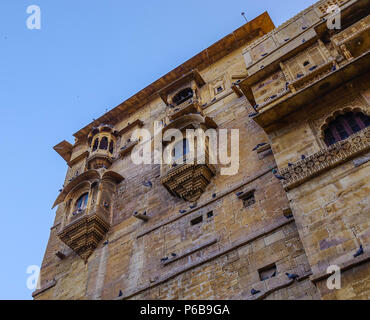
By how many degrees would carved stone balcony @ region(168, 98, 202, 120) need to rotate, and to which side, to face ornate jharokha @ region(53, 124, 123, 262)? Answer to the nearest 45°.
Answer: approximately 90° to its right

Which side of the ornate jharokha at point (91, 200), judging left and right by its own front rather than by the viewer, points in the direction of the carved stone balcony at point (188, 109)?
left

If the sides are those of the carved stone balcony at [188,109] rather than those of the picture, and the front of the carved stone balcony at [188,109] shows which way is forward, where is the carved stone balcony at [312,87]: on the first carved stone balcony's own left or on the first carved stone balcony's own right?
on the first carved stone balcony's own left

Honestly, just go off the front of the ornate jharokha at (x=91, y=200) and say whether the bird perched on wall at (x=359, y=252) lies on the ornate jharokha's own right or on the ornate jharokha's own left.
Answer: on the ornate jharokha's own left

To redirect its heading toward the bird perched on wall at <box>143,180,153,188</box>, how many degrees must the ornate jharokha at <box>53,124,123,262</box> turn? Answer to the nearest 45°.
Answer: approximately 90° to its left
